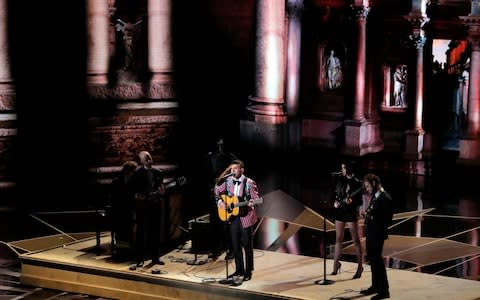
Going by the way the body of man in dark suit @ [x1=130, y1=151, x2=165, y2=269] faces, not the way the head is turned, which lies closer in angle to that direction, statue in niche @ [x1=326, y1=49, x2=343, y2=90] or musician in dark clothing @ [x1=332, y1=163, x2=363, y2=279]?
the musician in dark clothing

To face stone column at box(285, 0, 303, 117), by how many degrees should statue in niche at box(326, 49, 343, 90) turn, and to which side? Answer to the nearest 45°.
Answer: approximately 45° to its right

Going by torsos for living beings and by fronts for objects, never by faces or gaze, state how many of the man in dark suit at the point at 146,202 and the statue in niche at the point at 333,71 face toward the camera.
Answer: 2

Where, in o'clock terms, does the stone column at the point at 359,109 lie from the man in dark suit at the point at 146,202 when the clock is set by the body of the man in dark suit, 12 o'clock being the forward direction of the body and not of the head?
The stone column is roughly at 7 o'clock from the man in dark suit.

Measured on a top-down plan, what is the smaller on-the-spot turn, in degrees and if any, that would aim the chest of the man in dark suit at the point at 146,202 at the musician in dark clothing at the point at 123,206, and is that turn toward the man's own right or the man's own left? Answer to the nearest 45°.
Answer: approximately 135° to the man's own right

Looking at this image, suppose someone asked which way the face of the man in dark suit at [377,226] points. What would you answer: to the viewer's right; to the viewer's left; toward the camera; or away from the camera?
to the viewer's left

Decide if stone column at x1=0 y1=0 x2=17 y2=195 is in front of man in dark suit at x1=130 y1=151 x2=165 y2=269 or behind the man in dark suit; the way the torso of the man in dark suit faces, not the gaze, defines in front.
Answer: behind

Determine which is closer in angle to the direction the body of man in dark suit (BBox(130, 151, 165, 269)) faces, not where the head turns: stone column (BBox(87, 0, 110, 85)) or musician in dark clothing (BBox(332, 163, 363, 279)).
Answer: the musician in dark clothing

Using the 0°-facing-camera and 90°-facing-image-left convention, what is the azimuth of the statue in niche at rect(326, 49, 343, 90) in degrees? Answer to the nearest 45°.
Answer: approximately 0°

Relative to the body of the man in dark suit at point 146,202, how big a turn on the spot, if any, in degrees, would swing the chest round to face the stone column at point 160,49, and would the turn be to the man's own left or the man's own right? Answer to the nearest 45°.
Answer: approximately 180°

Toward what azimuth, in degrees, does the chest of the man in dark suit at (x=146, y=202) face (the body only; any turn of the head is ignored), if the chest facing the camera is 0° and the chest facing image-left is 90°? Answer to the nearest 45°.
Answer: approximately 0°
